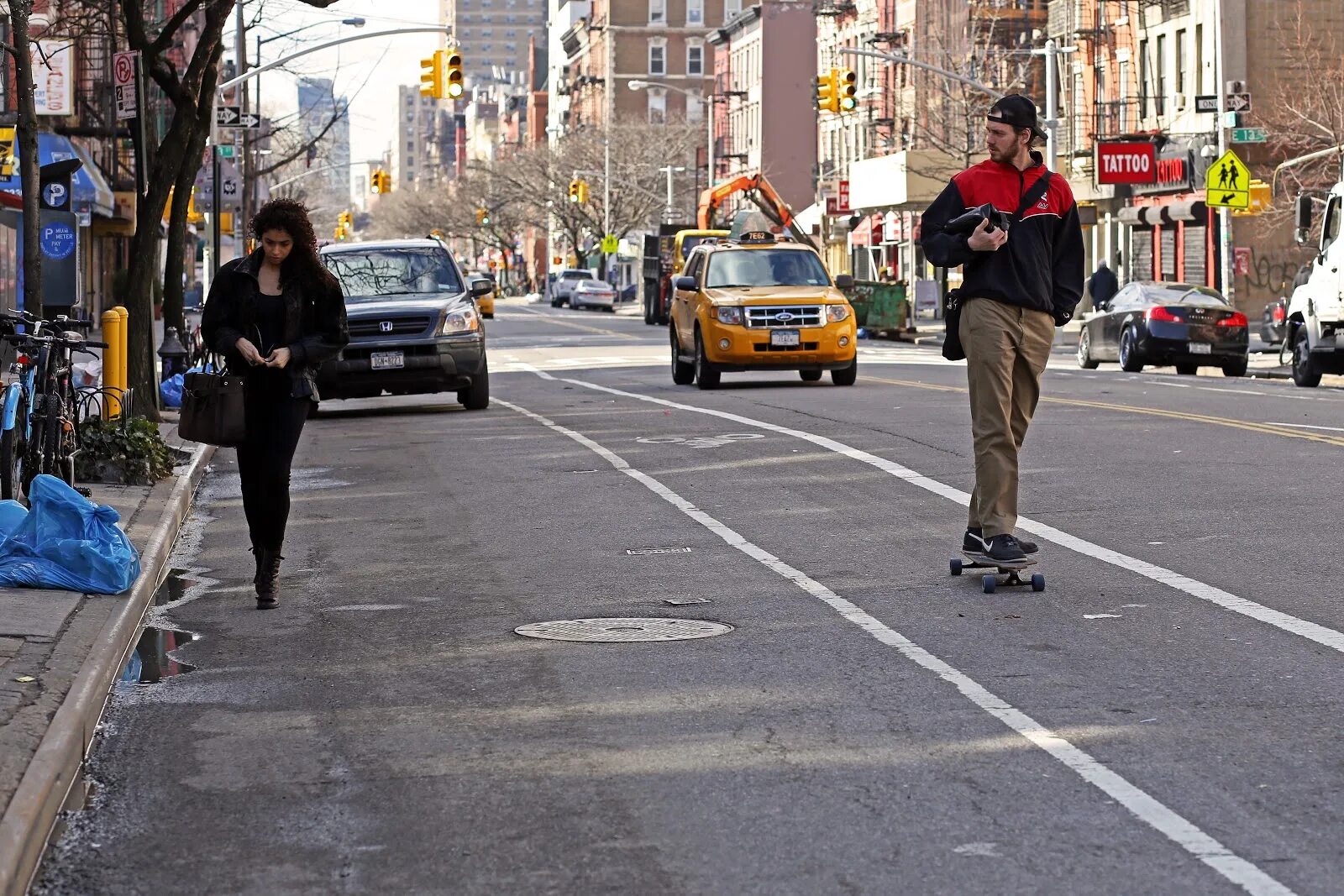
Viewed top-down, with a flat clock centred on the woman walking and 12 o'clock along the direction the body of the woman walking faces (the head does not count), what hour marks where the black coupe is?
The black coupe is roughly at 7 o'clock from the woman walking.

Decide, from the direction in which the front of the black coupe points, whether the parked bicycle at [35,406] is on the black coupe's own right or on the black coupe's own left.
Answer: on the black coupe's own left

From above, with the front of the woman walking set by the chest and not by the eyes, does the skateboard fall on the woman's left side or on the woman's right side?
on the woman's left side

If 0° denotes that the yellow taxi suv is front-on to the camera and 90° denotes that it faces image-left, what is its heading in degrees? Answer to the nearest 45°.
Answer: approximately 0°

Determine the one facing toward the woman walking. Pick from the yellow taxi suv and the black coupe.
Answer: the yellow taxi suv

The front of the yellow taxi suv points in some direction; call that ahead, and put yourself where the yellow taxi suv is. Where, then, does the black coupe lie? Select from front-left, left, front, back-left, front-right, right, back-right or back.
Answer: back-left
